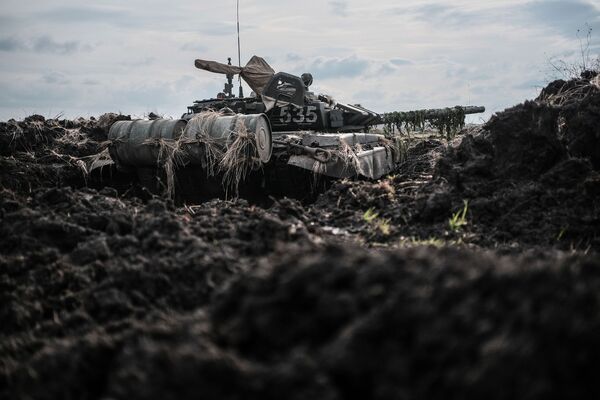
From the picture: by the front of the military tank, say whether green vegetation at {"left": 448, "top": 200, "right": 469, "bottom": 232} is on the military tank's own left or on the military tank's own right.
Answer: on the military tank's own right

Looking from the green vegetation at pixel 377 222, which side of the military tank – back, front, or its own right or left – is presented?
right

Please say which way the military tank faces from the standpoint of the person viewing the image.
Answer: facing away from the viewer and to the right of the viewer
